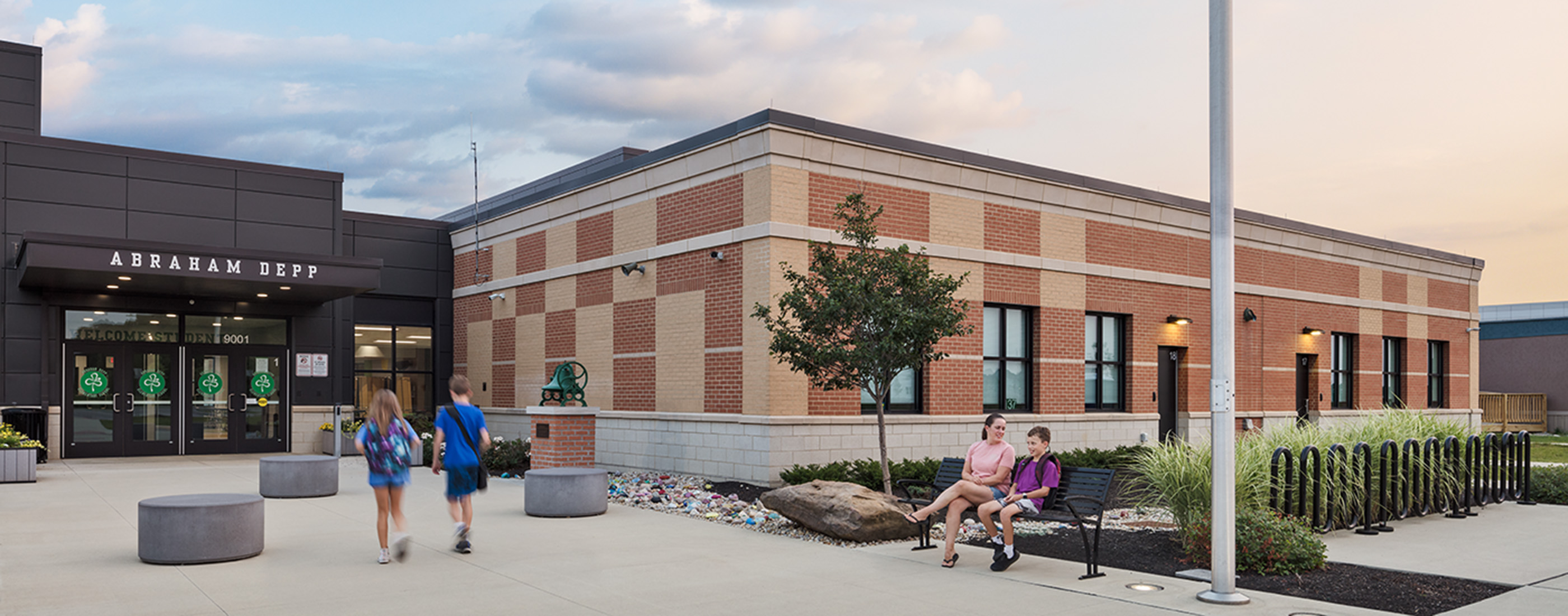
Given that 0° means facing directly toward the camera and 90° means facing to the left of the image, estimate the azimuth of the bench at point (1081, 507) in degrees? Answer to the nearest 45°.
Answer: approximately 45°

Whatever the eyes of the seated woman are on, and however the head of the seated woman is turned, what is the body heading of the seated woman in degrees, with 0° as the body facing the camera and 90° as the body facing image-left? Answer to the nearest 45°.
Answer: approximately 45°

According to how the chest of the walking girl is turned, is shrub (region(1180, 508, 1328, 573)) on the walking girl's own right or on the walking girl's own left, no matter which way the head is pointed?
on the walking girl's own right

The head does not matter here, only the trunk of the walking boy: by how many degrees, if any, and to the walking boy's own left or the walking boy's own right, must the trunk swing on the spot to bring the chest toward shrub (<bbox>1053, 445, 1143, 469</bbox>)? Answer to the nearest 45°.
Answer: approximately 45° to the walking boy's own right

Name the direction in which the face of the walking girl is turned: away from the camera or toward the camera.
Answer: away from the camera

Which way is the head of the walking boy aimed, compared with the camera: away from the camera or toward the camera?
away from the camera

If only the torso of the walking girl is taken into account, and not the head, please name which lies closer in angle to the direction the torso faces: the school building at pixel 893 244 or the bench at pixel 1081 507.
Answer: the school building

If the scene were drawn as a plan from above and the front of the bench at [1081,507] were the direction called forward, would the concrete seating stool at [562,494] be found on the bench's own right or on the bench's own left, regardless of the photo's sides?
on the bench's own right

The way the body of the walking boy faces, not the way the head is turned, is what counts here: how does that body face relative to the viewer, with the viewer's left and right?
facing away from the viewer

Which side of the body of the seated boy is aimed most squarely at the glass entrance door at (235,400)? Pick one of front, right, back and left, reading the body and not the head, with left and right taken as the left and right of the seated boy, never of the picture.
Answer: right

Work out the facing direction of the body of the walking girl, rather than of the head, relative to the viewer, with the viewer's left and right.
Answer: facing away from the viewer
